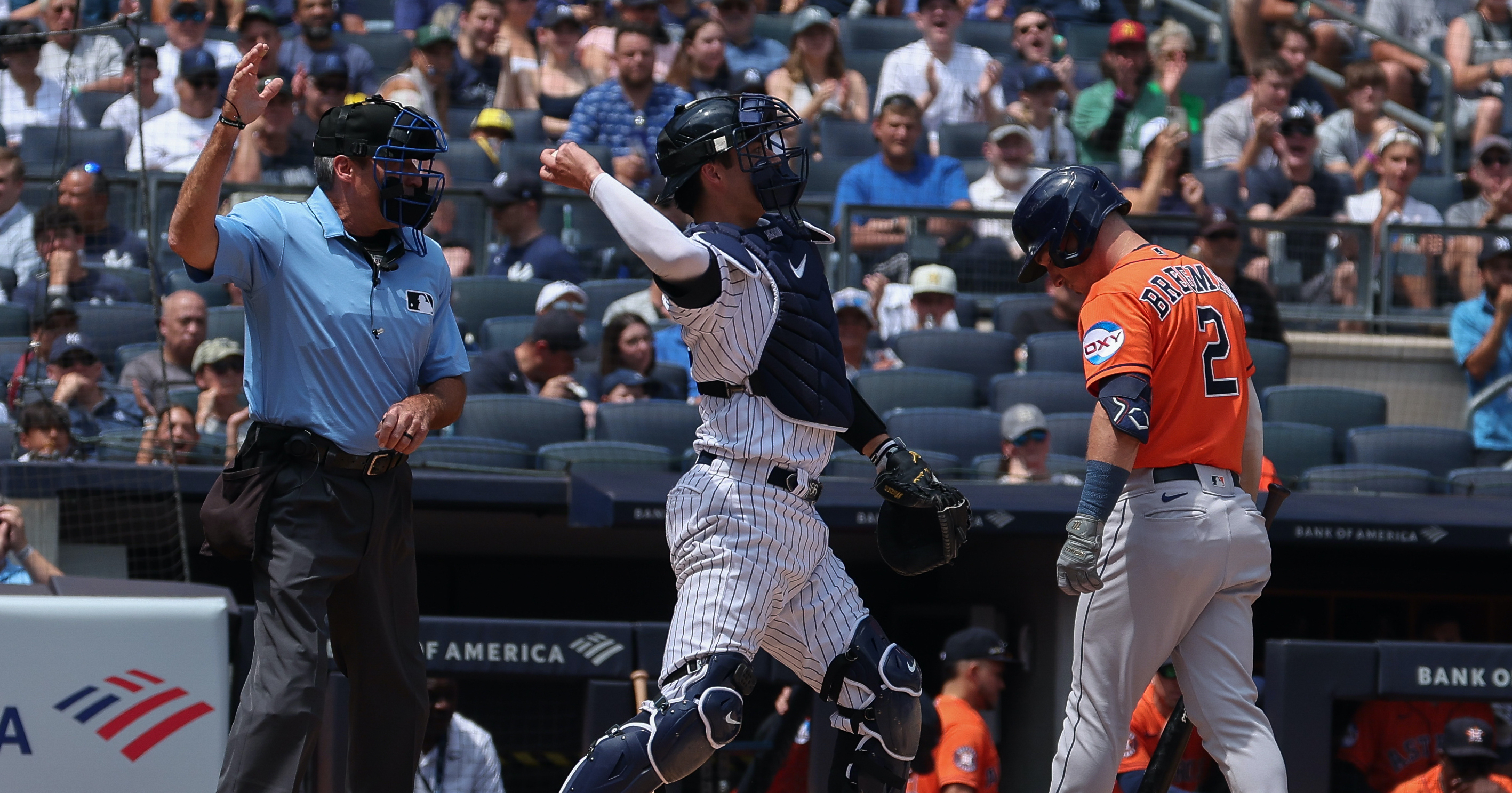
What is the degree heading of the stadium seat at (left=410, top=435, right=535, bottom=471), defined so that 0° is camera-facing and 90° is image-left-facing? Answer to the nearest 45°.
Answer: approximately 0°

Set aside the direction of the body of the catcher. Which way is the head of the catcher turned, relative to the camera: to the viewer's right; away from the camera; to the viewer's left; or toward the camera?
to the viewer's right

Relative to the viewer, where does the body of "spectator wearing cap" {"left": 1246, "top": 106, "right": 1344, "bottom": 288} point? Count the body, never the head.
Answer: toward the camera

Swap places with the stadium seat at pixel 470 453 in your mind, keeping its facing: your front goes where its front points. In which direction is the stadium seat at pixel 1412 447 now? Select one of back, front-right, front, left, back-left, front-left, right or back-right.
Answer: left

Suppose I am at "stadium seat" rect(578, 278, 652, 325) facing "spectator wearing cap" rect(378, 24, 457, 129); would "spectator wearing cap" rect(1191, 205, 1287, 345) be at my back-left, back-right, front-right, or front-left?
back-right

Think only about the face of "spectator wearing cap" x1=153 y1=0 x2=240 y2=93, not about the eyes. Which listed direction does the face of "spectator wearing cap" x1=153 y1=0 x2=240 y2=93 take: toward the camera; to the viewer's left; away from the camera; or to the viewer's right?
toward the camera

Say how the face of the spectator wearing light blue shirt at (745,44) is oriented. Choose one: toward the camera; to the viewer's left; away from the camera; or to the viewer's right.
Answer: toward the camera

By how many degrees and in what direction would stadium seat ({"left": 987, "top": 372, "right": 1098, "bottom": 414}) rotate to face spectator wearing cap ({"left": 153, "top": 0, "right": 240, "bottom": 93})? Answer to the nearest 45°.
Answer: approximately 90° to its right

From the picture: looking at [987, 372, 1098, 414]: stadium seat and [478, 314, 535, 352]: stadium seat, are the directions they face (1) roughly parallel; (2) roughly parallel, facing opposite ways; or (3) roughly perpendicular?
roughly parallel

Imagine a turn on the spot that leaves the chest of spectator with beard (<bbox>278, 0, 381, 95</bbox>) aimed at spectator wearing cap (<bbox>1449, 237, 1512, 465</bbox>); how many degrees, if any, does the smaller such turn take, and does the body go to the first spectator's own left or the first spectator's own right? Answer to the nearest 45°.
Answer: approximately 45° to the first spectator's own left

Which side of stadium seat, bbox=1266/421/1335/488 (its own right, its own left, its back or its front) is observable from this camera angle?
front

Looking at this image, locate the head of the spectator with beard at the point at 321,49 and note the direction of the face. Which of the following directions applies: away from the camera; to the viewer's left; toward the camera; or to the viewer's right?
toward the camera

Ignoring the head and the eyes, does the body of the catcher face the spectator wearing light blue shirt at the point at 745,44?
no

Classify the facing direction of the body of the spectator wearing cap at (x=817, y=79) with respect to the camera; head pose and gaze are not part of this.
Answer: toward the camera

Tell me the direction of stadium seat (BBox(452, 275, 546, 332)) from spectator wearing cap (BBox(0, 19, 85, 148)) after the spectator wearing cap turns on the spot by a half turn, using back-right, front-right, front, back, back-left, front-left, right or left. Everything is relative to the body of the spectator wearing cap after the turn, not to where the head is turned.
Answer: back-right

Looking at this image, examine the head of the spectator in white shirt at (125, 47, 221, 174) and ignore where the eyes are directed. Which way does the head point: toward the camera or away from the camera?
toward the camera
